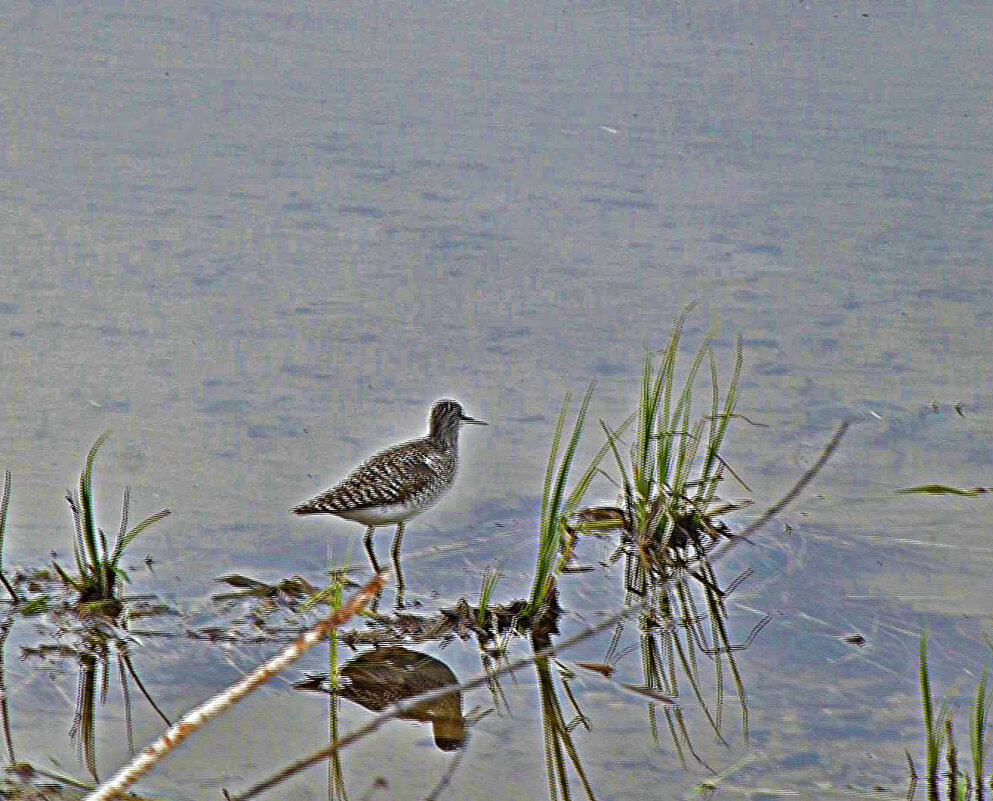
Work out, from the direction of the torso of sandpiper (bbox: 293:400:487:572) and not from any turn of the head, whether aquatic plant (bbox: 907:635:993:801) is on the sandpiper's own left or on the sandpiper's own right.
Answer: on the sandpiper's own right

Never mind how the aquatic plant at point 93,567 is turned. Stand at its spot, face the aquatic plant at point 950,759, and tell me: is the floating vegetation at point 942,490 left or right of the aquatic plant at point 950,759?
left

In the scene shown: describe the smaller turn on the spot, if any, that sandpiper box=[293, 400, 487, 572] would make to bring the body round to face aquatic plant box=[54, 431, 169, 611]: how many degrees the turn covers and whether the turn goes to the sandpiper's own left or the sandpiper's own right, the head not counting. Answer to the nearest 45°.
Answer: approximately 135° to the sandpiper's own right

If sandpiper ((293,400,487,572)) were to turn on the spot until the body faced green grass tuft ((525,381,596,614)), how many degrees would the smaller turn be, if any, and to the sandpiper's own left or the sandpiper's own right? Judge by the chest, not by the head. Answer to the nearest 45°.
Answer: approximately 45° to the sandpiper's own right

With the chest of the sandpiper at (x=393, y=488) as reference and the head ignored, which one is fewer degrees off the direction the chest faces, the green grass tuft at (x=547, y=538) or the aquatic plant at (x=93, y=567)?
the green grass tuft

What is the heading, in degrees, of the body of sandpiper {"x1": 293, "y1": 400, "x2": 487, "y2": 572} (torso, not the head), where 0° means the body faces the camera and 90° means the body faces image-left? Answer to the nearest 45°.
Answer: approximately 270°
